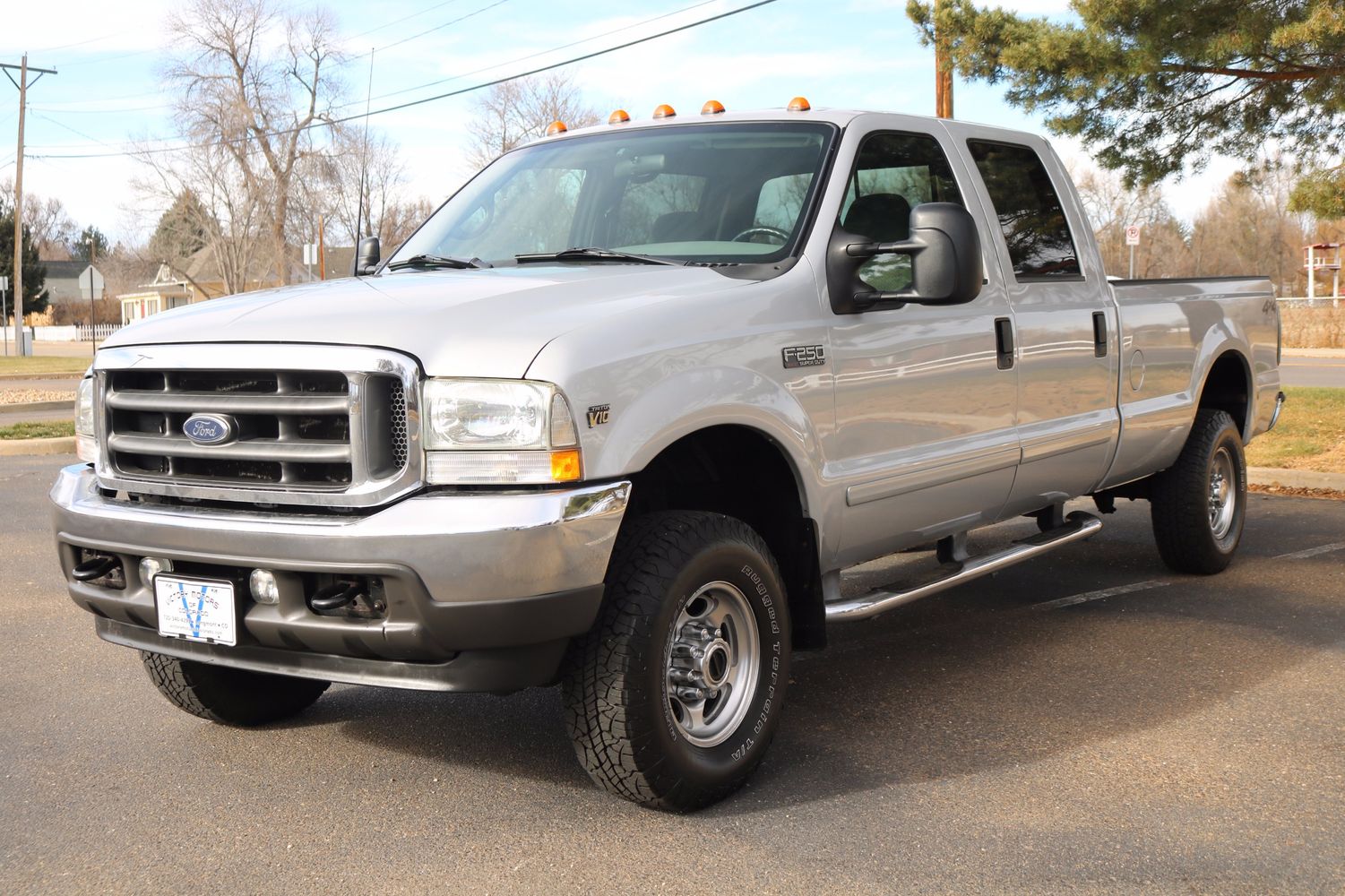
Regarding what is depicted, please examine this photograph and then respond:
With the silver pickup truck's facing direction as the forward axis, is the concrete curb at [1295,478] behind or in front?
behind

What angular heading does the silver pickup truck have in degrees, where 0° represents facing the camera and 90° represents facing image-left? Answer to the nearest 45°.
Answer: approximately 45°

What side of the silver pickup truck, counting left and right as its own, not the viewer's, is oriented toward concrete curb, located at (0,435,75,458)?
right
